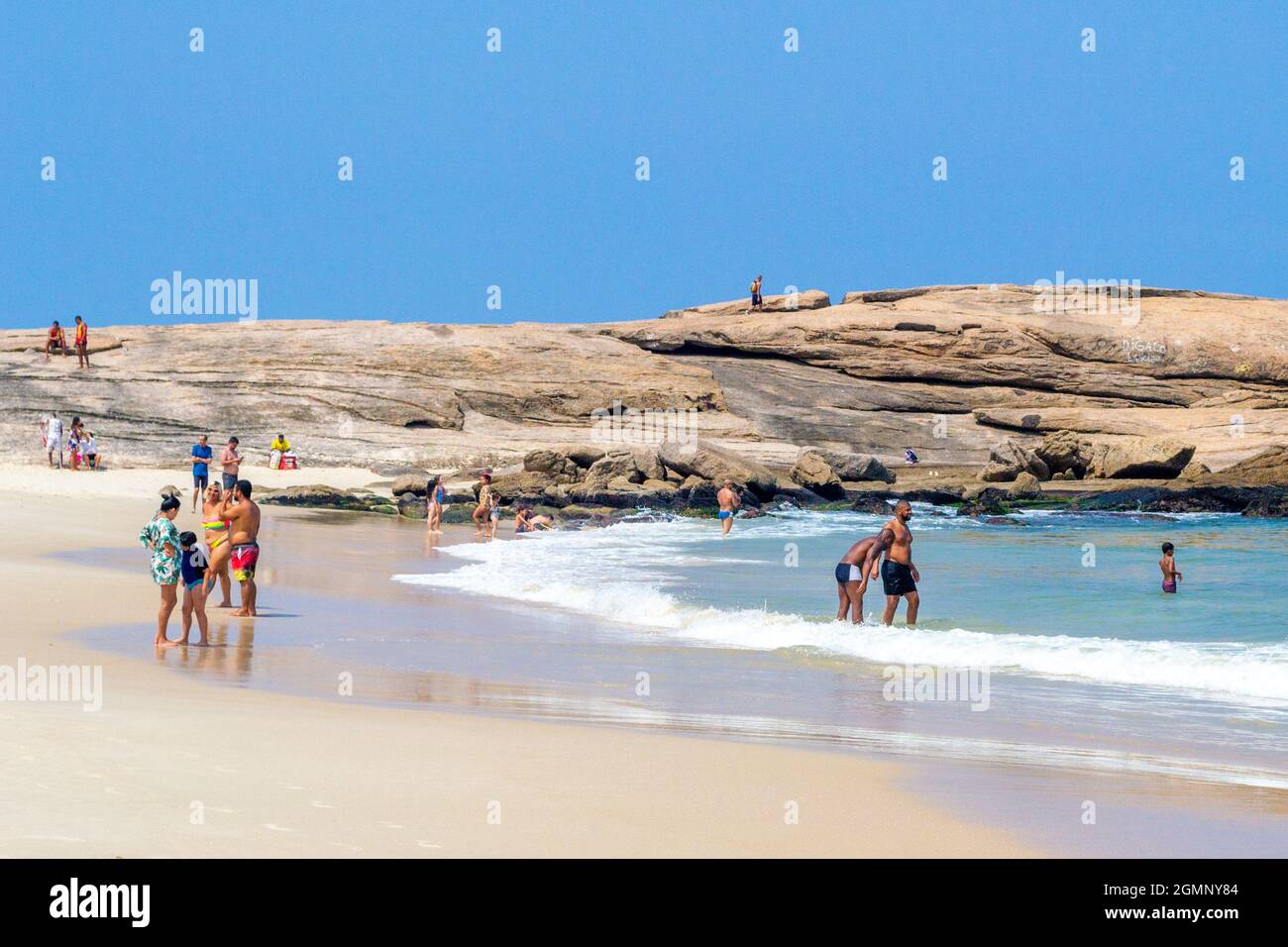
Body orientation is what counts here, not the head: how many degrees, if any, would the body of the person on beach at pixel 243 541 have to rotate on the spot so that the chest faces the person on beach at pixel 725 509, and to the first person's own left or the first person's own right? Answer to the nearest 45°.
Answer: approximately 135° to the first person's own right

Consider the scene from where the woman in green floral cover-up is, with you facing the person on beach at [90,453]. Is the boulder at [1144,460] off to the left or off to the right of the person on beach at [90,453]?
right

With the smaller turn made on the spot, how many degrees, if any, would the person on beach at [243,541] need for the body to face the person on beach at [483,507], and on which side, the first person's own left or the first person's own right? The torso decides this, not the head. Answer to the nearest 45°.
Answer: approximately 90° to the first person's own right

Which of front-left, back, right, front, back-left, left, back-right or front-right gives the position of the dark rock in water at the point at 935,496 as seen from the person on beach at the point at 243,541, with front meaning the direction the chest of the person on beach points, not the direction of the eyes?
back-right

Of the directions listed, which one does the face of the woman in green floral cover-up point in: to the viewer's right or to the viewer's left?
to the viewer's right

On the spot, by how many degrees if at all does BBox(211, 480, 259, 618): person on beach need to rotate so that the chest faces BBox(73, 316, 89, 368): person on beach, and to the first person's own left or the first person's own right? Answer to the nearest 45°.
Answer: approximately 90° to the first person's own right

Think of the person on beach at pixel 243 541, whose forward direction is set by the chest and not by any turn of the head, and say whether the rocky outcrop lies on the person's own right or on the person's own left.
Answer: on the person's own right

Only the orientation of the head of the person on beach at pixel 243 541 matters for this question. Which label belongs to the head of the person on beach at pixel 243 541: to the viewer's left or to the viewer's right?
to the viewer's left
